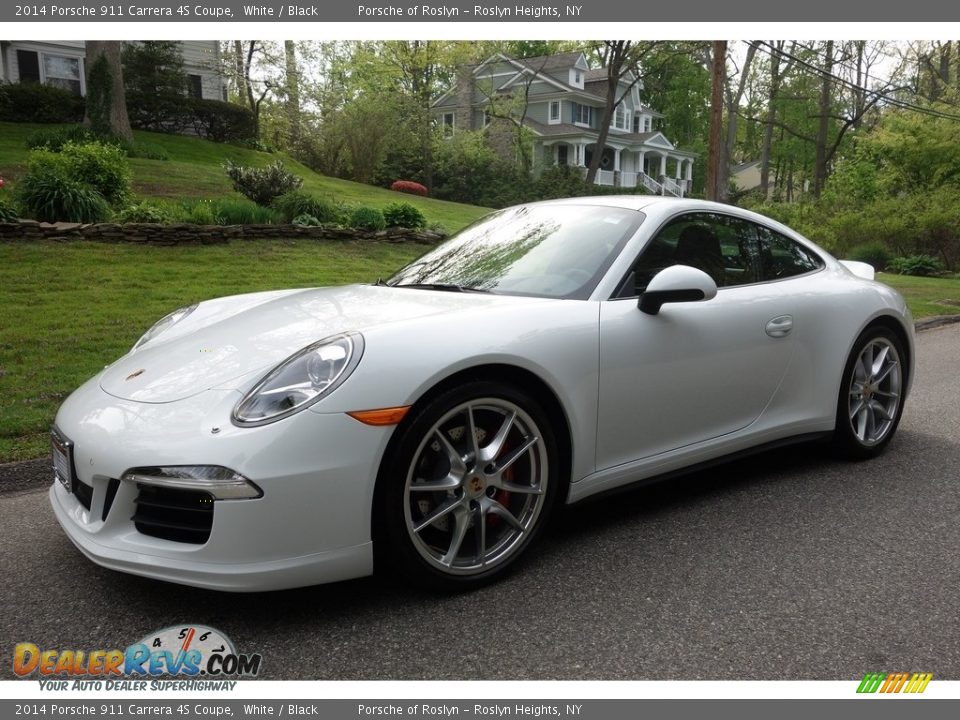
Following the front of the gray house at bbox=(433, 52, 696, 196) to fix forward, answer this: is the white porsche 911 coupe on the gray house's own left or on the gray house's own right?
on the gray house's own right

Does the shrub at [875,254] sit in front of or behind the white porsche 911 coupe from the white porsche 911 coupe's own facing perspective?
behind

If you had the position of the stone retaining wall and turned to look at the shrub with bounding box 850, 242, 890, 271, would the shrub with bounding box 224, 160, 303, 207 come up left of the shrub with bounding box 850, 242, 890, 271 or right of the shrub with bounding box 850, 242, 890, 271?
left

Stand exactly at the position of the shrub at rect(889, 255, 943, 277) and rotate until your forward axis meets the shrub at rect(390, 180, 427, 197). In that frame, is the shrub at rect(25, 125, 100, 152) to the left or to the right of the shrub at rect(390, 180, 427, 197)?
left

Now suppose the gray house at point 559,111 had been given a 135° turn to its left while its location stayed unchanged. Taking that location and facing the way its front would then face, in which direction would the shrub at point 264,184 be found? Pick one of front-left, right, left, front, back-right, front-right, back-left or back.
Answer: back

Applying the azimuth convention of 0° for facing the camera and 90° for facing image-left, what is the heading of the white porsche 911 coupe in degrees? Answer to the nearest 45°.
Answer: approximately 45°

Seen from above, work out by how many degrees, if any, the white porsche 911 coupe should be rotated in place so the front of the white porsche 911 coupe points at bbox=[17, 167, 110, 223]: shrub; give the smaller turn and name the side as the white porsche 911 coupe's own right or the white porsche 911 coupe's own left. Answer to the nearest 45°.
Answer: approximately 90° to the white porsche 911 coupe's own right

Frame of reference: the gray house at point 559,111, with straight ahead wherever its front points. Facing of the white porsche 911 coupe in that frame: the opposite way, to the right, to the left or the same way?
to the right

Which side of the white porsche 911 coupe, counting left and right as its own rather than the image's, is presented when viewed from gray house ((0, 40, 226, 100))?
right

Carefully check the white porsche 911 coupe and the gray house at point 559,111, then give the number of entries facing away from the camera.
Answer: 0

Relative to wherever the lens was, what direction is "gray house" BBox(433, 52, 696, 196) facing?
facing the viewer and to the right of the viewer

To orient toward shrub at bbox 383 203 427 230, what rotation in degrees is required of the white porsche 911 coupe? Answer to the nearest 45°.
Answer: approximately 135° to its right
